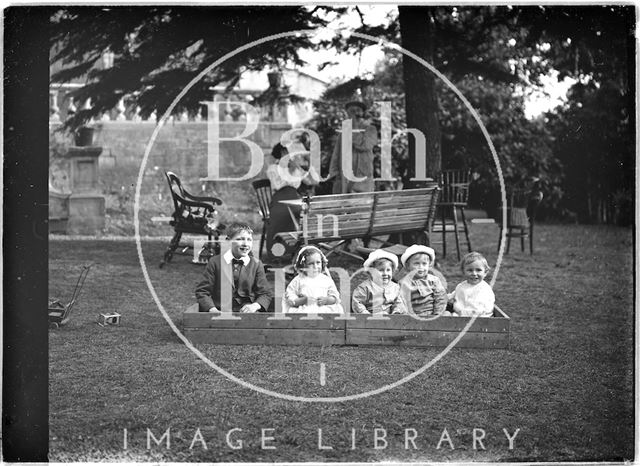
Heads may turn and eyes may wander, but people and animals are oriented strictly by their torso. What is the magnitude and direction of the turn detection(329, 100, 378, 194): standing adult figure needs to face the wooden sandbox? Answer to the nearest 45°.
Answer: approximately 45° to its left

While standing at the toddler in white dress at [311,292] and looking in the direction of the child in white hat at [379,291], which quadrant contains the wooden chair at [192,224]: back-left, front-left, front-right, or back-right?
back-left

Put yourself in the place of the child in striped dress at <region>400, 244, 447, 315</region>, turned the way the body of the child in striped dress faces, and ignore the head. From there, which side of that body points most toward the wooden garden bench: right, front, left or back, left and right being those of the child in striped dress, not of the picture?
back

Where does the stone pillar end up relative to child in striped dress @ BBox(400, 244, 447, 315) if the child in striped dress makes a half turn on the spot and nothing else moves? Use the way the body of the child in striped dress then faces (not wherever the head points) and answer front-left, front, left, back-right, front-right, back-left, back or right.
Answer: front-left

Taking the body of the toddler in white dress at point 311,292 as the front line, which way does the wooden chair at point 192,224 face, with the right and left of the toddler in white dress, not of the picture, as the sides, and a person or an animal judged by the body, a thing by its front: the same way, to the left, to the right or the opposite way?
to the left

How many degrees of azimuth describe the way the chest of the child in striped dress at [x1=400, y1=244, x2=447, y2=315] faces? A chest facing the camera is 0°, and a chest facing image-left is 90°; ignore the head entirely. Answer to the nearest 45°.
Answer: approximately 0°

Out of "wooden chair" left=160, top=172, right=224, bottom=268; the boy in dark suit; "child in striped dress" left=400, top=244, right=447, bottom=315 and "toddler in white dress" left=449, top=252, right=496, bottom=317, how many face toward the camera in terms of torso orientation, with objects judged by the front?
3
